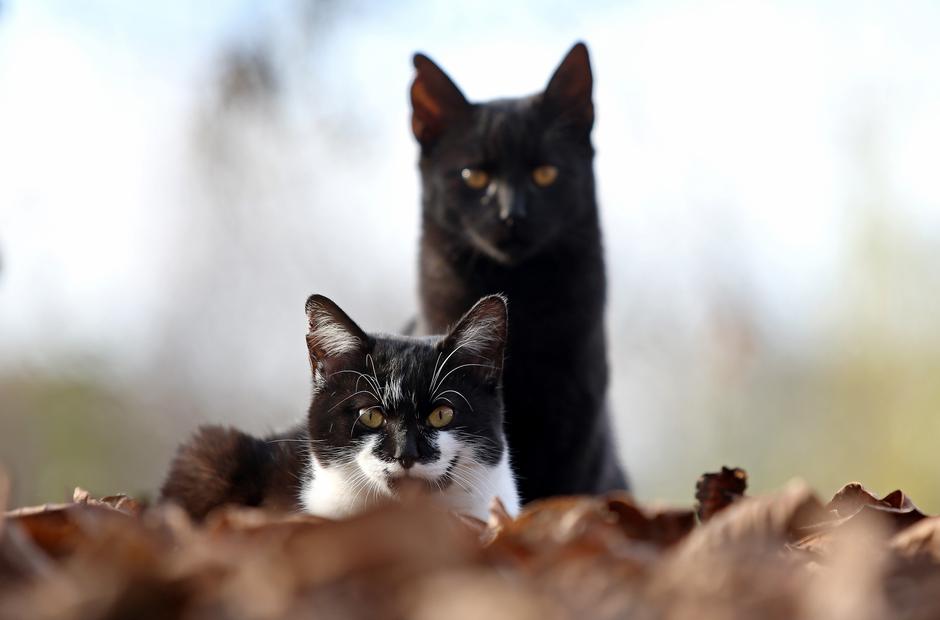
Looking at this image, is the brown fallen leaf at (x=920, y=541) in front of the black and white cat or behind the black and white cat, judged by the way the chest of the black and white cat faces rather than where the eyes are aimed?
in front

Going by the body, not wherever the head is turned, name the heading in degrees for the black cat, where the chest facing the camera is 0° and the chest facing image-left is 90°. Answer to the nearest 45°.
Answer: approximately 0°

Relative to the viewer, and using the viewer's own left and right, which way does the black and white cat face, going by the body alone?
facing the viewer and to the right of the viewer

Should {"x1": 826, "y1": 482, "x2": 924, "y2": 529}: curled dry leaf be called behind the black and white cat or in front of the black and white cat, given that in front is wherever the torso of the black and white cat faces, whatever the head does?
in front

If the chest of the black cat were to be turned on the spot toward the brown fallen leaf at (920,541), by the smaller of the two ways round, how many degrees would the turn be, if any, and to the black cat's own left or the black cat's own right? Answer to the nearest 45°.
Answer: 0° — it already faces it

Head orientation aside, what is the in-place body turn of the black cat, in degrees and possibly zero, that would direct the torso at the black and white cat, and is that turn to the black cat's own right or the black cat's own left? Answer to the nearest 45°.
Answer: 0° — it already faces it

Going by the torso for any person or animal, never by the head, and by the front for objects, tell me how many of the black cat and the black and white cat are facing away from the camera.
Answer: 0

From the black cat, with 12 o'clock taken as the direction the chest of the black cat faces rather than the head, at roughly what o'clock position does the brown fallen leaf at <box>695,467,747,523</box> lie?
The brown fallen leaf is roughly at 10 o'clock from the black cat.
